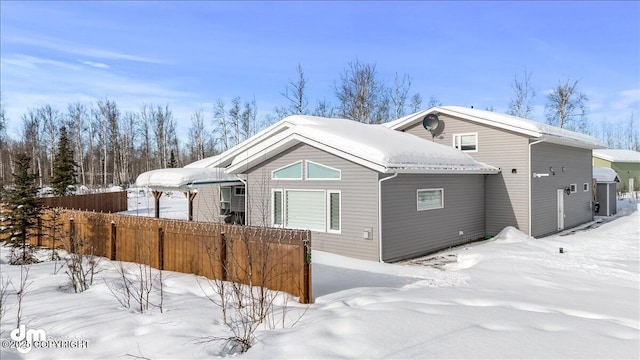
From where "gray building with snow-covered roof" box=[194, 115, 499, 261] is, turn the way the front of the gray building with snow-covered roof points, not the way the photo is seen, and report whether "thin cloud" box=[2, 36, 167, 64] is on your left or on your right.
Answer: on your right

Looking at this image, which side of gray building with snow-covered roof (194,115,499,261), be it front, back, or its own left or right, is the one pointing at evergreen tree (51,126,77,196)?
right

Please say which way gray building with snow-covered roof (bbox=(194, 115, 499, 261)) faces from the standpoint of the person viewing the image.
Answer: facing the viewer and to the left of the viewer

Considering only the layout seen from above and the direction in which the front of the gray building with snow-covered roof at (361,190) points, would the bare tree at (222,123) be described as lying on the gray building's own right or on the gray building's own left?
on the gray building's own right

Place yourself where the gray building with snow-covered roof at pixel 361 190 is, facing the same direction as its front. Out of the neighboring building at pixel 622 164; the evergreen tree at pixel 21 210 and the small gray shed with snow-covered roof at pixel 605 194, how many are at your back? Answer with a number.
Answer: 2

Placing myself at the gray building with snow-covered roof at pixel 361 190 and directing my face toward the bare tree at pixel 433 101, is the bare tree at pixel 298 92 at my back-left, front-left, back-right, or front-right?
front-left

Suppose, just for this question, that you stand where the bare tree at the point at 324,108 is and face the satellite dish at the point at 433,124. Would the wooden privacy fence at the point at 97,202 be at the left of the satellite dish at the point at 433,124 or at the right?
right

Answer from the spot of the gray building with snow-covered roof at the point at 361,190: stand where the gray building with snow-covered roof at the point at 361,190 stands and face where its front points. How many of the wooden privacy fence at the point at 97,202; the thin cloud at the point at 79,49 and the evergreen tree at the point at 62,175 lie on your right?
3

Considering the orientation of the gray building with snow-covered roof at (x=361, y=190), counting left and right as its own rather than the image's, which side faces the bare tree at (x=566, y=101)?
back

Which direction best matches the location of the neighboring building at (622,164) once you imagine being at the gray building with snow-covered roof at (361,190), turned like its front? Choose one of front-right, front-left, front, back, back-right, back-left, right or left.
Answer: back

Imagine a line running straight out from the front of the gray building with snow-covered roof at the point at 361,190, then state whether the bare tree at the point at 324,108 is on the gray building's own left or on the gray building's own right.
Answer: on the gray building's own right

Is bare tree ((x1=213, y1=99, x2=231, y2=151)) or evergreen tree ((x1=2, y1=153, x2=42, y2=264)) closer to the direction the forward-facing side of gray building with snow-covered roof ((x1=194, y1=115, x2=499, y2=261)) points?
the evergreen tree

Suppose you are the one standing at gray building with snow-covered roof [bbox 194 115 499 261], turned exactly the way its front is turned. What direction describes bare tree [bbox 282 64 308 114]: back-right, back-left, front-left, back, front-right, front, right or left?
back-right

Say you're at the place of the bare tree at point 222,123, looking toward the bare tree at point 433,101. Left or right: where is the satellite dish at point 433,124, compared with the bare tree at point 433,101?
right
